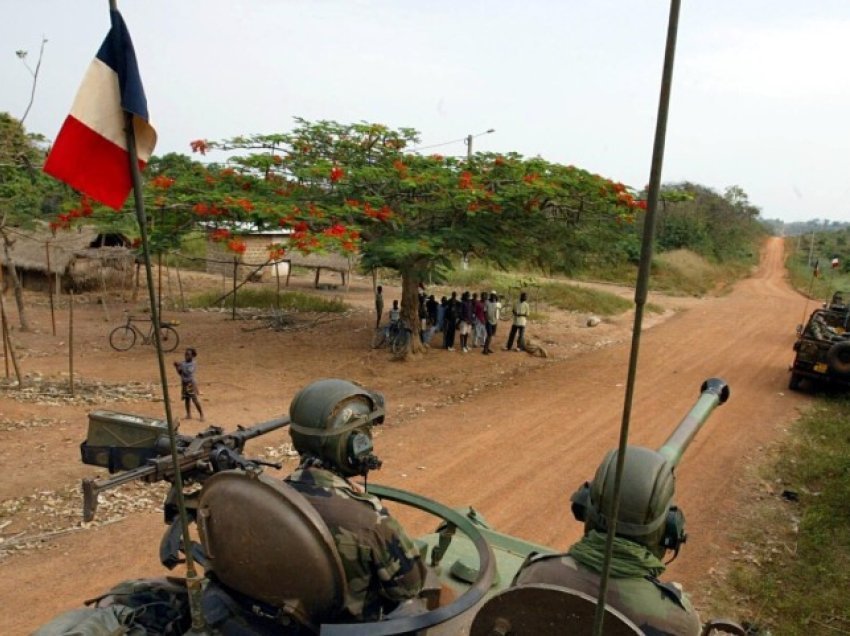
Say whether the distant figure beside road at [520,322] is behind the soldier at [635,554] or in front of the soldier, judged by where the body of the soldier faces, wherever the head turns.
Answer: in front

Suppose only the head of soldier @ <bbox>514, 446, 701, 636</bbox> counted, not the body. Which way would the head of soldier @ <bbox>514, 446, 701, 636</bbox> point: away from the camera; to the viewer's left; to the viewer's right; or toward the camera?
away from the camera

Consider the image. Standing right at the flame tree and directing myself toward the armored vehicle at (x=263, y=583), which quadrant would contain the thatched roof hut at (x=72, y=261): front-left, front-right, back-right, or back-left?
back-right

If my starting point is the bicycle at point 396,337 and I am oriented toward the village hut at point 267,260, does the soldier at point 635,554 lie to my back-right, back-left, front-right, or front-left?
back-left

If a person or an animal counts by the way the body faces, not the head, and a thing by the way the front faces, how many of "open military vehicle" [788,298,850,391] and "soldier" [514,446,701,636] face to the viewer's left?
0

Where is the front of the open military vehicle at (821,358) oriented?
away from the camera

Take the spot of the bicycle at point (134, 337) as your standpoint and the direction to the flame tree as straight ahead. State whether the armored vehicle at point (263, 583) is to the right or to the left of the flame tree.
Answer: right

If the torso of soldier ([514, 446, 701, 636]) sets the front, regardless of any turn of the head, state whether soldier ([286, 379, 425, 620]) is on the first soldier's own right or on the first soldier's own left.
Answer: on the first soldier's own left

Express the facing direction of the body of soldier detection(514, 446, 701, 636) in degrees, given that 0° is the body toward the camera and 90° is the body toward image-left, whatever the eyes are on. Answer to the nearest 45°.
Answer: approximately 180°

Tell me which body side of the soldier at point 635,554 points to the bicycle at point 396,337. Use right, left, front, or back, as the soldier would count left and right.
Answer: front
